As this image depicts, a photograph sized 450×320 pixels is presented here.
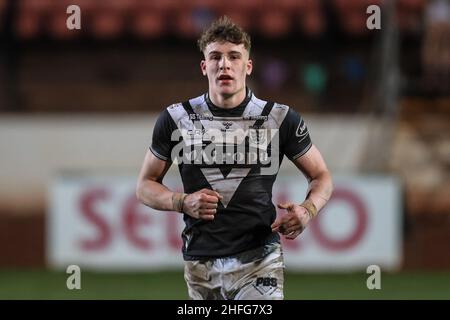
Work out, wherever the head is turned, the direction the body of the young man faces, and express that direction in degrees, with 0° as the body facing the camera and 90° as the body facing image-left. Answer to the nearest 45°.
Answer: approximately 0°
